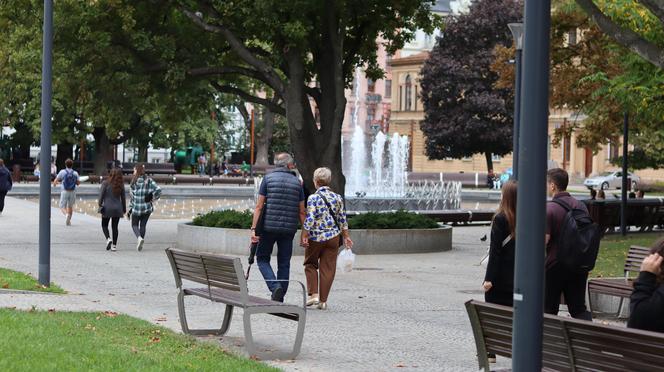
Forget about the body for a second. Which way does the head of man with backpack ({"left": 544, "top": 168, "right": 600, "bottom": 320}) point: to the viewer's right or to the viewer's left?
to the viewer's left

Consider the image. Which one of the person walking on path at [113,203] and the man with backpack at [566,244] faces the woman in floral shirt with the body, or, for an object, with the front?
the man with backpack

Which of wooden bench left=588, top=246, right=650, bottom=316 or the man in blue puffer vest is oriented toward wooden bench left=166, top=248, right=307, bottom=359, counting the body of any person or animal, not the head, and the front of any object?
wooden bench left=588, top=246, right=650, bottom=316

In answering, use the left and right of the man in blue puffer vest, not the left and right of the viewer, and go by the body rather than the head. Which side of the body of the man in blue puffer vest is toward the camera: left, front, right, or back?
back

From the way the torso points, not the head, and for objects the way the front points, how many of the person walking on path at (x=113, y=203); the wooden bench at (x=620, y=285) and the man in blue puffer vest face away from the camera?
2
